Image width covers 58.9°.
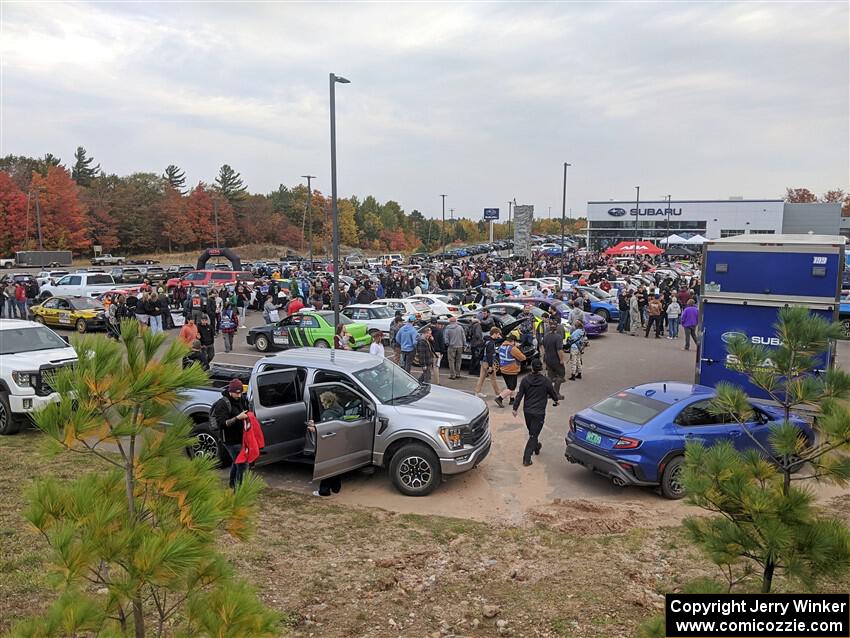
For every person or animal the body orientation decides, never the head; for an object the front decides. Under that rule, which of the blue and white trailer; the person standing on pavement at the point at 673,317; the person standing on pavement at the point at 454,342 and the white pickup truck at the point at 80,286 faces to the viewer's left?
the white pickup truck

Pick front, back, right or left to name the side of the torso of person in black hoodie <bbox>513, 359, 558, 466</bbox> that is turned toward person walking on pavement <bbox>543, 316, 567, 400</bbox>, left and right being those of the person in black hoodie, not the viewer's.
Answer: front

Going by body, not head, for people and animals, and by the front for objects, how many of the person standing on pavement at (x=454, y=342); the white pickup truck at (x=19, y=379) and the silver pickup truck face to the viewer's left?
0

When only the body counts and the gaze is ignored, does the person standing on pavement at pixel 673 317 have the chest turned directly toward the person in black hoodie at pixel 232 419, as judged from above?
no

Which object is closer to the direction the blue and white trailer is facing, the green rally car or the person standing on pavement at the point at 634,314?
the person standing on pavement

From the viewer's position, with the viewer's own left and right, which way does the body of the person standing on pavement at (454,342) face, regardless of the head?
facing away from the viewer

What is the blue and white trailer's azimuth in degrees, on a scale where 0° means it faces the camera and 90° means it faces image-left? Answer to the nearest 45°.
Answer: approximately 180°

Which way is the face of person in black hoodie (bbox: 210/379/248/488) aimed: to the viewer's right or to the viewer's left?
to the viewer's right

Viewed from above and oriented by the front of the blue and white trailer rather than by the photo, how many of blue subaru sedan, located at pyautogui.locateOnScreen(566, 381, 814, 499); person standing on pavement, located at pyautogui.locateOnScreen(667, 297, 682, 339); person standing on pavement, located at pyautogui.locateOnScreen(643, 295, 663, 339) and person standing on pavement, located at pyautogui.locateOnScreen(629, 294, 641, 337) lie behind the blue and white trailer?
1

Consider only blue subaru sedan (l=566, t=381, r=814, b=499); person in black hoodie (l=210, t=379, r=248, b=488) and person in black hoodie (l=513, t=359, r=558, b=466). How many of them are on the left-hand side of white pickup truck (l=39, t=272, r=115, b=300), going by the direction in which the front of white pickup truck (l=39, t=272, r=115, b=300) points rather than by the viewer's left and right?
3

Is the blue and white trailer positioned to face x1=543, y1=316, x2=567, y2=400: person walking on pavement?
no

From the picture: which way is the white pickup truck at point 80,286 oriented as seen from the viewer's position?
to the viewer's left

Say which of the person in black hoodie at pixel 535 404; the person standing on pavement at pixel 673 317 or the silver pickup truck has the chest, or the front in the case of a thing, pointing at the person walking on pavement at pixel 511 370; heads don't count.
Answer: the person in black hoodie

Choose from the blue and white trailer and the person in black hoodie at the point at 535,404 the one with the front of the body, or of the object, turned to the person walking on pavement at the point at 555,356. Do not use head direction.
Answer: the person in black hoodie
